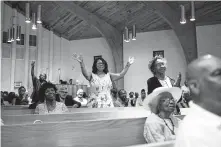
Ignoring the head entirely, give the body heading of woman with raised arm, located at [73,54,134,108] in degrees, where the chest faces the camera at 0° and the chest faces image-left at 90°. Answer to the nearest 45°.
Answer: approximately 0°

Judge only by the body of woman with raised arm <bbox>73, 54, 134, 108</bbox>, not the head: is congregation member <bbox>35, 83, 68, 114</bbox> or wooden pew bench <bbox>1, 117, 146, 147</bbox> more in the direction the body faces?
the wooden pew bench

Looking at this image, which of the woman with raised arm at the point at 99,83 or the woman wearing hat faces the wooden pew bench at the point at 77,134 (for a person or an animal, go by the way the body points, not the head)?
the woman with raised arm

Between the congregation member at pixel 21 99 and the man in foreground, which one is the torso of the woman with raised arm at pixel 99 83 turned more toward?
the man in foreground

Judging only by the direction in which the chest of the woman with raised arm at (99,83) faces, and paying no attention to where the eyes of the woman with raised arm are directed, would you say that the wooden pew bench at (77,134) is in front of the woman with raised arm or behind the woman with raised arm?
in front

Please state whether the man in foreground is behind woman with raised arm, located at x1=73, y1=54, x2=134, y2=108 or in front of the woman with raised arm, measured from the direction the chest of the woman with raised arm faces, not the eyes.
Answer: in front

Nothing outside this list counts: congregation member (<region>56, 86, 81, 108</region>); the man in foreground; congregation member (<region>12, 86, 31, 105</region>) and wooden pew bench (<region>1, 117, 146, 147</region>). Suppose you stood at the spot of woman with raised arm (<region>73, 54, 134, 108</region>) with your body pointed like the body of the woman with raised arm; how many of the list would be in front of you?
2
